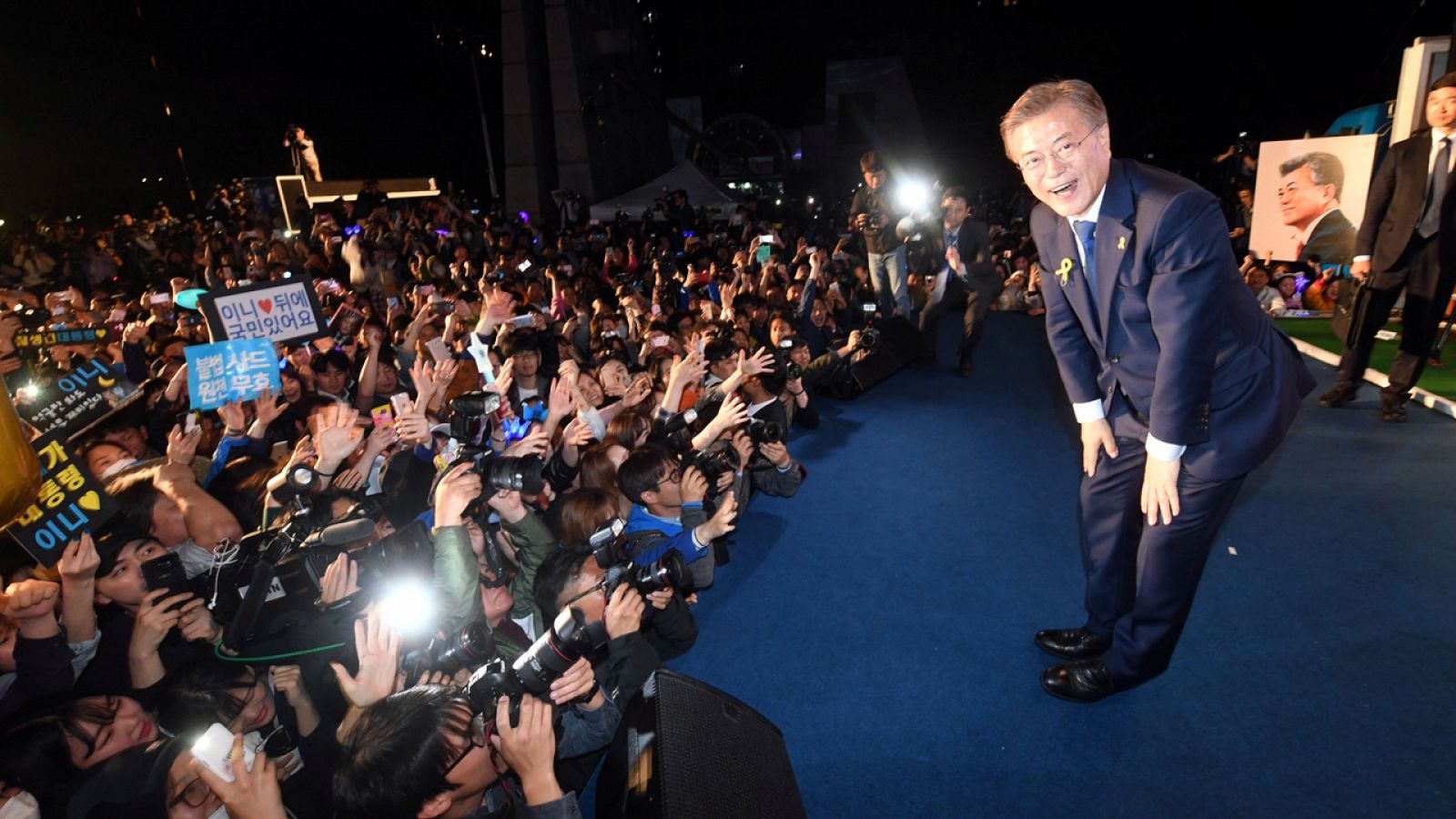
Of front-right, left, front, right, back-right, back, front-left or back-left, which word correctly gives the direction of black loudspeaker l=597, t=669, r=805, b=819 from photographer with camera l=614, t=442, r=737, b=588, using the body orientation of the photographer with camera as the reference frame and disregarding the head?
right

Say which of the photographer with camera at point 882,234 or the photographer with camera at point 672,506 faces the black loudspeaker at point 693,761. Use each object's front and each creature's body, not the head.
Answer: the photographer with camera at point 882,234

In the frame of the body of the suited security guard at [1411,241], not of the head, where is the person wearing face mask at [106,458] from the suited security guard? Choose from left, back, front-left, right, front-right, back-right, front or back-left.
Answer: front-right

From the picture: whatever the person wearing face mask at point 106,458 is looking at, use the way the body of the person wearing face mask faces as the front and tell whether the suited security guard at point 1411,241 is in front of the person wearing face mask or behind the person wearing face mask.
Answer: in front

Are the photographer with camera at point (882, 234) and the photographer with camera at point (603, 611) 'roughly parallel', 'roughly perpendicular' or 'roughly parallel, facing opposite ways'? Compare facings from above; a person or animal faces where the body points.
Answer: roughly perpendicular

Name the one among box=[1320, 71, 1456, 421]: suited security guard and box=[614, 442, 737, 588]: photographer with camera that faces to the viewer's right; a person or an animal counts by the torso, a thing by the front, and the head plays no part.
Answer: the photographer with camera

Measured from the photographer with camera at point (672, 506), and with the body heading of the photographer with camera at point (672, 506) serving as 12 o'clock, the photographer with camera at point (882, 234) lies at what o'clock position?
the photographer with camera at point (882, 234) is roughly at 10 o'clock from the photographer with camera at point (672, 506).

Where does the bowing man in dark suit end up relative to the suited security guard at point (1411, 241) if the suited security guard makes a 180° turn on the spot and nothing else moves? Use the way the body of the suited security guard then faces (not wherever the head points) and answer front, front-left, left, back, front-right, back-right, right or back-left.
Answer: back

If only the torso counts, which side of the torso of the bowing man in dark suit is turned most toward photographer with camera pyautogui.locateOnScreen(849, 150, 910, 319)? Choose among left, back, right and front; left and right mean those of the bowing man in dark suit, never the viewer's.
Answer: right

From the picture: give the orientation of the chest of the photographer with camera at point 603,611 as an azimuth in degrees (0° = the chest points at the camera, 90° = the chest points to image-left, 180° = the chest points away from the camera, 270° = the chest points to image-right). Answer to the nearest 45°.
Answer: approximately 270°

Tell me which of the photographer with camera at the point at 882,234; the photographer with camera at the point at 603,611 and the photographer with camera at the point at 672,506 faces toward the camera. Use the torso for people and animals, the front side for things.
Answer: the photographer with camera at the point at 882,234

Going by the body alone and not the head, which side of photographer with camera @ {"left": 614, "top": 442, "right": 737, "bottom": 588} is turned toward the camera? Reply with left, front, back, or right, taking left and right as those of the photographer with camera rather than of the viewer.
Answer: right

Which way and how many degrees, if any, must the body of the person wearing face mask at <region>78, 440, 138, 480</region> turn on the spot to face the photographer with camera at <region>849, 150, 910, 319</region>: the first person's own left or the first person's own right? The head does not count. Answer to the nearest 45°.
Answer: approximately 45° to the first person's own left

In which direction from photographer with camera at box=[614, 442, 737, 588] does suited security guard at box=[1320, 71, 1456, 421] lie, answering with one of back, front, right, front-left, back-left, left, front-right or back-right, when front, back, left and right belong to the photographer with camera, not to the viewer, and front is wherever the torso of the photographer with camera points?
front

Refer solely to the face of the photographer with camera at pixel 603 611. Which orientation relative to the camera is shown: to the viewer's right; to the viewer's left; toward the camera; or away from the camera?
to the viewer's right

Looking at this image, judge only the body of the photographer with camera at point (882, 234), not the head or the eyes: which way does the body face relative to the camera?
toward the camera

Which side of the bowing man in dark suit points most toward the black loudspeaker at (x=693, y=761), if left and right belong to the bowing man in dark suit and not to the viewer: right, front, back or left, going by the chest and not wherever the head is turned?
front

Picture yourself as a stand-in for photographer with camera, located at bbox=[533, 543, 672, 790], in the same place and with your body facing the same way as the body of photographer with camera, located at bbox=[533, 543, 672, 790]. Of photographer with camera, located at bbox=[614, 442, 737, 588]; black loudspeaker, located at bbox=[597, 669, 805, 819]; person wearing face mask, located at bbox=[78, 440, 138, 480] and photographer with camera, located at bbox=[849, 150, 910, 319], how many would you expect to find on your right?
1
